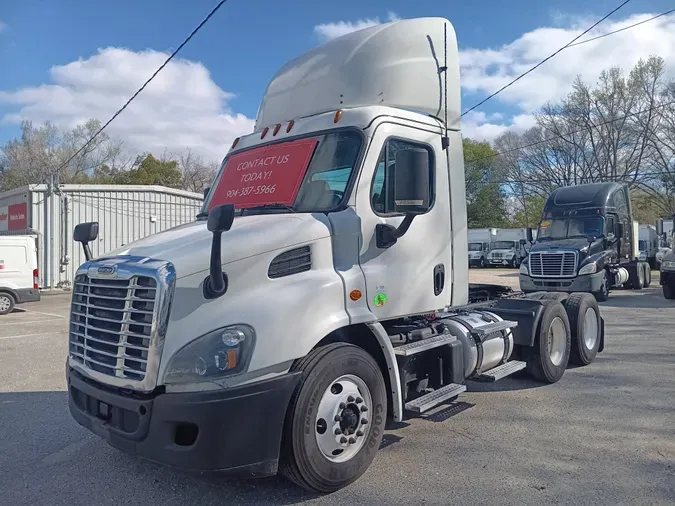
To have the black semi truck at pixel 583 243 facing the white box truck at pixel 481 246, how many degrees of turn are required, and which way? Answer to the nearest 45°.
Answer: approximately 135° to its right

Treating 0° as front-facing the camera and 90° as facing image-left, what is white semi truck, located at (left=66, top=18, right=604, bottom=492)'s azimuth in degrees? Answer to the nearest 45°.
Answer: approximately 45°

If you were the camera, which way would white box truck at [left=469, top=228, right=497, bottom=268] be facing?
facing the viewer and to the left of the viewer

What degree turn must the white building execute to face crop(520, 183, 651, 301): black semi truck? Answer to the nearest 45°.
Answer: approximately 90° to its left

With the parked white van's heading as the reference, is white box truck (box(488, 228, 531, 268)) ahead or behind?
behind

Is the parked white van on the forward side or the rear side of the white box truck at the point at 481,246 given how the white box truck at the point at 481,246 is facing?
on the forward side

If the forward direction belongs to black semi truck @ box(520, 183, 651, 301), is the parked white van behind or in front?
in front

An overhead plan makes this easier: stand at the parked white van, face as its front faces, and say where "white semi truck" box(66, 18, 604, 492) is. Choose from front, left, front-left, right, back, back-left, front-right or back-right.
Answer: left

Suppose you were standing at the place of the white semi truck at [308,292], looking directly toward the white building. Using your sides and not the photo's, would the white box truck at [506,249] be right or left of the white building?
right
